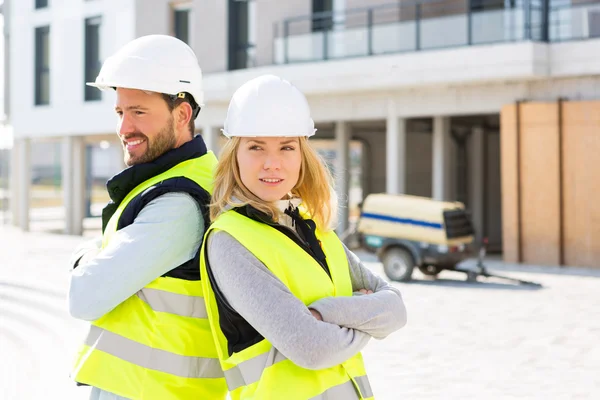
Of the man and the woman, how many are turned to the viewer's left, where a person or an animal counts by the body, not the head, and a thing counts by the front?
1

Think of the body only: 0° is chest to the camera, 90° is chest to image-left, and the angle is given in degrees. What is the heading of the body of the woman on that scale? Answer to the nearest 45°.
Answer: approximately 315°

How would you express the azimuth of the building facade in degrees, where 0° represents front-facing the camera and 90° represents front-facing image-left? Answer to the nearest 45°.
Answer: approximately 45°

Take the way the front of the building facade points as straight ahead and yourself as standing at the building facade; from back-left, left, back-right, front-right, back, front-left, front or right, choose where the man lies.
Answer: front-left

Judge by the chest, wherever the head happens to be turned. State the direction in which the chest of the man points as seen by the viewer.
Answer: to the viewer's left

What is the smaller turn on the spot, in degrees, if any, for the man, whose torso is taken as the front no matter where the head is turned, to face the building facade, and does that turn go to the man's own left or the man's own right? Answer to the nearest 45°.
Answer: approximately 90° to the man's own right

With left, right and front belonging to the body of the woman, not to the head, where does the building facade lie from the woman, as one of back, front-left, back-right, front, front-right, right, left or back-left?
back-left

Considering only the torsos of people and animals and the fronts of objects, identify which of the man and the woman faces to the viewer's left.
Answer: the man

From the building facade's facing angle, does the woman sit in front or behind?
in front
